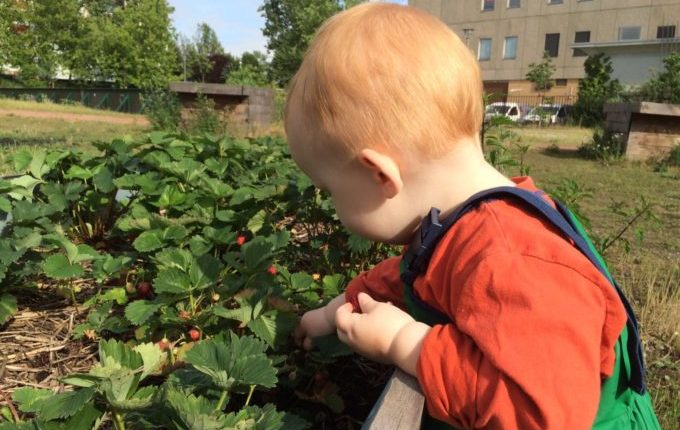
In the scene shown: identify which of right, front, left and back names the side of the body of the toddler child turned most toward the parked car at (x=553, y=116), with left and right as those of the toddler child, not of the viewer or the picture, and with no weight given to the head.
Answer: right

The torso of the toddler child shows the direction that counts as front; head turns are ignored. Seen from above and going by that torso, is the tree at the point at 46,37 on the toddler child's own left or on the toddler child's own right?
on the toddler child's own right

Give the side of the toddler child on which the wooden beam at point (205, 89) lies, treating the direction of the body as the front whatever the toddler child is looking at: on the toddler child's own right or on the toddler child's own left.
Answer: on the toddler child's own right

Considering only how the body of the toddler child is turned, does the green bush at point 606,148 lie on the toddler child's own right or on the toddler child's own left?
on the toddler child's own right

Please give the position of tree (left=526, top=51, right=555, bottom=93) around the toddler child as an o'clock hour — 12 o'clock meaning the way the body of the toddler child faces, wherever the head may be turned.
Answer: The tree is roughly at 3 o'clock from the toddler child.

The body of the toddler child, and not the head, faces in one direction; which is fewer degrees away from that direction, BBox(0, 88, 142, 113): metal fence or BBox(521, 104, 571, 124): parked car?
the metal fence

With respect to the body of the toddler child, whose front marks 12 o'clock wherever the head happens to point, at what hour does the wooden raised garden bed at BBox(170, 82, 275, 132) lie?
The wooden raised garden bed is roughly at 2 o'clock from the toddler child.

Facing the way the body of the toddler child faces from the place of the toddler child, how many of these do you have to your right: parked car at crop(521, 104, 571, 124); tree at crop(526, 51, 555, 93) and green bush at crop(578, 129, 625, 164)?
3

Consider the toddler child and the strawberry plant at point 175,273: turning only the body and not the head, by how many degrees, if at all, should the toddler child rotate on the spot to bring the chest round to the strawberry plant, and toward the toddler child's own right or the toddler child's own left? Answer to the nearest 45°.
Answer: approximately 45° to the toddler child's own right

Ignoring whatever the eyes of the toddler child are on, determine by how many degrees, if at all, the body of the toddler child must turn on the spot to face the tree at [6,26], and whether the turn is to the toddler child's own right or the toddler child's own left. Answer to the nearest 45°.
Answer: approximately 45° to the toddler child's own right

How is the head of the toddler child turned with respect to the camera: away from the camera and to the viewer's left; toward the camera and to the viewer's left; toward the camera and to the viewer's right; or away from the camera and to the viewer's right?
away from the camera and to the viewer's left

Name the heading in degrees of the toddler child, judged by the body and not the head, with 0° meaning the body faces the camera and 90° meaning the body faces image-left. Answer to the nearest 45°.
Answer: approximately 90°
